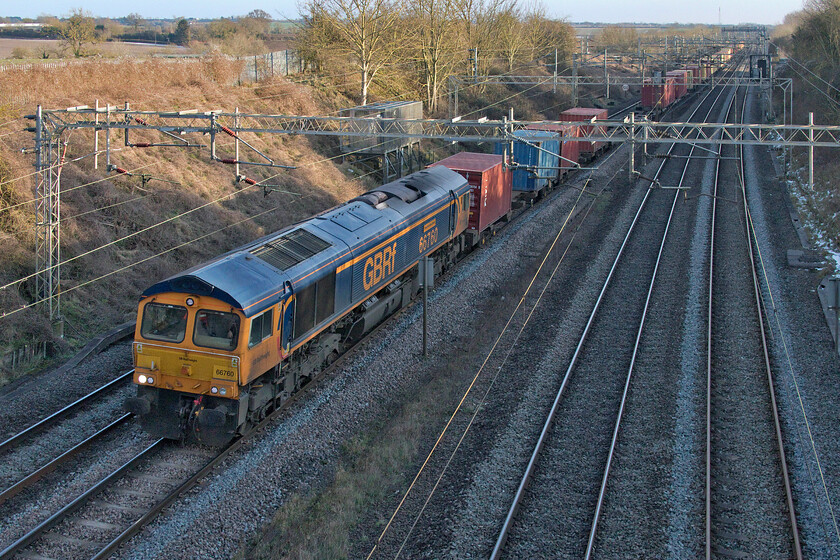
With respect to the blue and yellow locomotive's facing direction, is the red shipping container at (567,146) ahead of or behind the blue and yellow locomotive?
behind

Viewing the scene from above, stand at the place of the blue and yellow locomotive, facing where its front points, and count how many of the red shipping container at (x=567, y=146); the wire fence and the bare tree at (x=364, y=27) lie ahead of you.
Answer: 0

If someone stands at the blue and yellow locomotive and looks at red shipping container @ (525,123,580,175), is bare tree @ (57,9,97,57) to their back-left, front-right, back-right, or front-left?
front-left

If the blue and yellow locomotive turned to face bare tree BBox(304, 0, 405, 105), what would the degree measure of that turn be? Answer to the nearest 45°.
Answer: approximately 135° to its right

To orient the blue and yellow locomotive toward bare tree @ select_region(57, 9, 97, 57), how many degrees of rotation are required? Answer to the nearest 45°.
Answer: approximately 135° to its right

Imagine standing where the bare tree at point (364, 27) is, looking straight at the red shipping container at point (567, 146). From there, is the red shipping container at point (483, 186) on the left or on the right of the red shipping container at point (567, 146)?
right

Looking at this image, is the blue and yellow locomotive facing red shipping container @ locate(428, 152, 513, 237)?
no

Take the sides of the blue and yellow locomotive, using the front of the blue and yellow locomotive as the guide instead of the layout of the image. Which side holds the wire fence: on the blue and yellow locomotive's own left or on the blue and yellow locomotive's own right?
on the blue and yellow locomotive's own right

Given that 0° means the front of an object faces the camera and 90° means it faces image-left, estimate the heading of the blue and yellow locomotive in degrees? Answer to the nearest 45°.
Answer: approximately 45°
